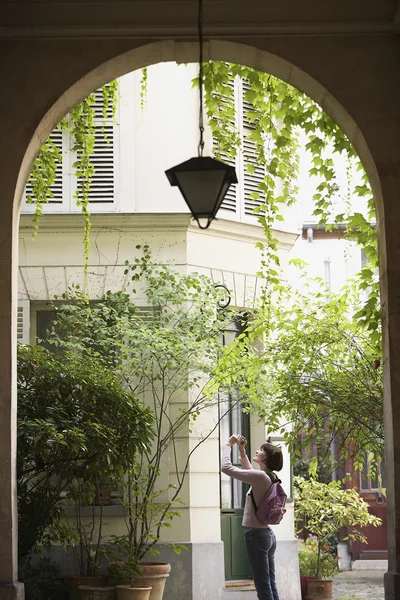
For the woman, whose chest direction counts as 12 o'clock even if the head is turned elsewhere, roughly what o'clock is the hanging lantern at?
The hanging lantern is roughly at 9 o'clock from the woman.

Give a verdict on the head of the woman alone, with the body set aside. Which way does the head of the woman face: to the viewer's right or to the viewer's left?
to the viewer's left

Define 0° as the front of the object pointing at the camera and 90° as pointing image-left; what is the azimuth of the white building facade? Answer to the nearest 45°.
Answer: approximately 0°

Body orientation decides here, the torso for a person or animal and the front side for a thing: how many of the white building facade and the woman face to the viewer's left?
1

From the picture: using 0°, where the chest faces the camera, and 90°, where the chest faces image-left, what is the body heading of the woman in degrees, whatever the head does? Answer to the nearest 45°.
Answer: approximately 90°

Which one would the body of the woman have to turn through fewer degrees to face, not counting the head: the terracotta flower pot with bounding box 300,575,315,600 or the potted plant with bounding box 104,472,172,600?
the potted plant
